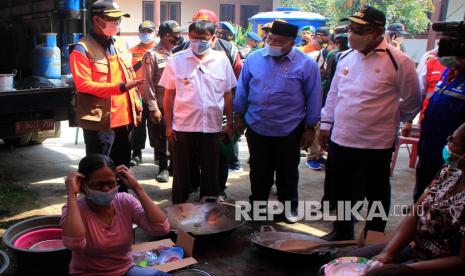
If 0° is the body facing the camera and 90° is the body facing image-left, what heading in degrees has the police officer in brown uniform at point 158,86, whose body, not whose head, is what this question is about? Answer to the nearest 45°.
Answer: approximately 315°

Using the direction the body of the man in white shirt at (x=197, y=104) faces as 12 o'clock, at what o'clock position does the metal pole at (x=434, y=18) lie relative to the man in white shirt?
The metal pole is roughly at 7 o'clock from the man in white shirt.

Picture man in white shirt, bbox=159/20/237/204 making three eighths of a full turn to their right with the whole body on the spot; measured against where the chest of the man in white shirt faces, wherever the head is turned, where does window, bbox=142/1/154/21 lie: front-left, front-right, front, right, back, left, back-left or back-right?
front-right

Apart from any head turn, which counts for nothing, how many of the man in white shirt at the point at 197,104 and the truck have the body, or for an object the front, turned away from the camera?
1

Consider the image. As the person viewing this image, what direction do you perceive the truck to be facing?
facing away from the viewer

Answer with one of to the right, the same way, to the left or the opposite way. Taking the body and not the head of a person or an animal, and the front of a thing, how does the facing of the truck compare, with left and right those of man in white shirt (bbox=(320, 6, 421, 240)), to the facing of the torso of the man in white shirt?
the opposite way

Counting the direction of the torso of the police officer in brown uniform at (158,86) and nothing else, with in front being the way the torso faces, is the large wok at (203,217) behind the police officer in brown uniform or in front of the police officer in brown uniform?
in front

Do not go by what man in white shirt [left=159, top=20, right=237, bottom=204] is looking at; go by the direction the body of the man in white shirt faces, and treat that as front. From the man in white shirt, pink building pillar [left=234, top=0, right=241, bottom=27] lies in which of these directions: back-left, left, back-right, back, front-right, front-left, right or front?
back

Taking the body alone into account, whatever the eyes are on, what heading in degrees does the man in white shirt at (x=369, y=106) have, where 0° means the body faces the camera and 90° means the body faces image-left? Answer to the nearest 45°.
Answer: approximately 45°

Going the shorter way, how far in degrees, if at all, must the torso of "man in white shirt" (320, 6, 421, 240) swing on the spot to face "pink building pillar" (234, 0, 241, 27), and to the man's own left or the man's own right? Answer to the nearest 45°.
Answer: approximately 135° to the man's own right

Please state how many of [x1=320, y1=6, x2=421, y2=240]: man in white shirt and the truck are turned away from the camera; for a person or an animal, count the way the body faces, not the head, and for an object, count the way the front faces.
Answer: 1

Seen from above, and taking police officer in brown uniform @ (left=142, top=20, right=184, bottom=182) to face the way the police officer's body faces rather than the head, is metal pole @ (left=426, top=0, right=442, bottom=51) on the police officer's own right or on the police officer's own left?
on the police officer's own left
